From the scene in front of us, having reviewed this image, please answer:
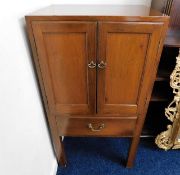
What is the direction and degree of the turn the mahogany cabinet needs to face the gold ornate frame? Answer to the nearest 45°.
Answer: approximately 90° to its left

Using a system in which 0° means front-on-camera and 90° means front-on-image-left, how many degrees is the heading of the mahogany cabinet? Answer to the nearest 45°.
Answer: approximately 0°
